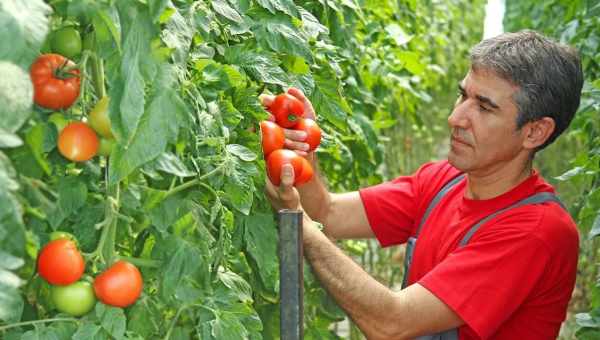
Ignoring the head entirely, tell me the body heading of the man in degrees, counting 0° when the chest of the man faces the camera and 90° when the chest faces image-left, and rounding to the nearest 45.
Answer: approximately 45°
